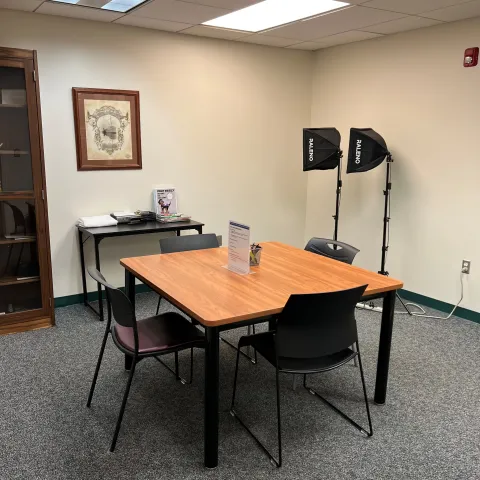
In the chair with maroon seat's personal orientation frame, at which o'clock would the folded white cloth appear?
The folded white cloth is roughly at 10 o'clock from the chair with maroon seat.

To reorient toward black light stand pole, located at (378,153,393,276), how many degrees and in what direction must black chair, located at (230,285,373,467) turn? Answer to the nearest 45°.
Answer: approximately 45° to its right

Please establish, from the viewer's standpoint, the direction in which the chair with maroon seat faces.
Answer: facing away from the viewer and to the right of the viewer

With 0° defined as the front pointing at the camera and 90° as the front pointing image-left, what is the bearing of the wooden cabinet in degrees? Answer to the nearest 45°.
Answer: approximately 315°

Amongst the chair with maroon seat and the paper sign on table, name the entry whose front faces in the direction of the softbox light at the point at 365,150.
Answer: the chair with maroon seat

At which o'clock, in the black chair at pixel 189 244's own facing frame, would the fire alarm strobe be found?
The fire alarm strobe is roughly at 10 o'clock from the black chair.

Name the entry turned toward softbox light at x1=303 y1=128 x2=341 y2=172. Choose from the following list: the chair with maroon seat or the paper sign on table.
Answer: the chair with maroon seat

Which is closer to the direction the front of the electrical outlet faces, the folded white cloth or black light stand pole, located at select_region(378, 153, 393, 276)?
the folded white cloth
